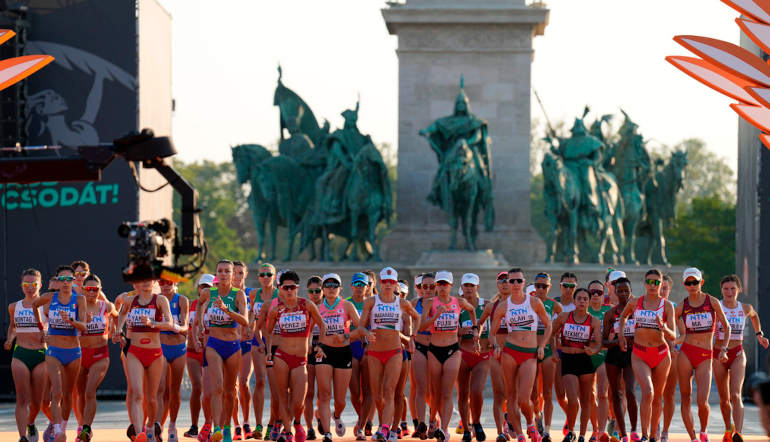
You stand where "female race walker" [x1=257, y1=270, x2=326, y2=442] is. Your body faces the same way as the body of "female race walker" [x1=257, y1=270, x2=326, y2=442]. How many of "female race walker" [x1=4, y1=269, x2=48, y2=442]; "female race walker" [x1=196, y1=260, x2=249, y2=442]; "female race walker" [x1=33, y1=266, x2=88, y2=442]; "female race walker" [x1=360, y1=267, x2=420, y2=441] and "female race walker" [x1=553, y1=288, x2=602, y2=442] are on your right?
3

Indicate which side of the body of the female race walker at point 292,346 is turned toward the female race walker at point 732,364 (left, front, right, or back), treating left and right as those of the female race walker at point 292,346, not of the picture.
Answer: left

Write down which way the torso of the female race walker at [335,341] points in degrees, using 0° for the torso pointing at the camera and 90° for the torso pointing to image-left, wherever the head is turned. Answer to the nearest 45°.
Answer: approximately 0°

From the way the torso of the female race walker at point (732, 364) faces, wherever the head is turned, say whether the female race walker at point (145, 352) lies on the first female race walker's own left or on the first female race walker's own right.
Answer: on the first female race walker's own right

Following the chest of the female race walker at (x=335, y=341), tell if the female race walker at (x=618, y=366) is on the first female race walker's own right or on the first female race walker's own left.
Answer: on the first female race walker's own left

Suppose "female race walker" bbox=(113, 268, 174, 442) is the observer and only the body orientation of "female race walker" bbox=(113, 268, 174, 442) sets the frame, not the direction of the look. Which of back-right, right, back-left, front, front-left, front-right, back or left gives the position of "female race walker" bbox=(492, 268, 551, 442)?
left
